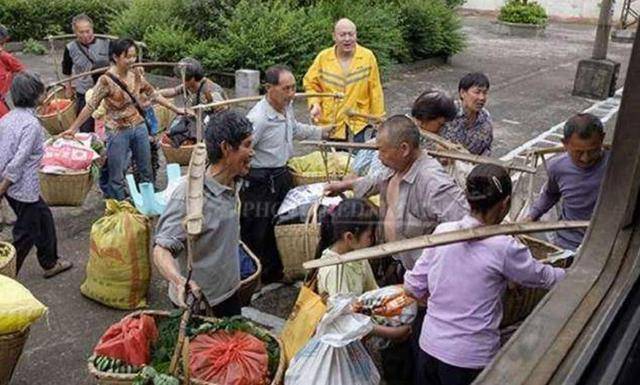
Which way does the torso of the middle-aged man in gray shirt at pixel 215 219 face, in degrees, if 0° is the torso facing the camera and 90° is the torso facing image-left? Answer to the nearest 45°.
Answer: approximately 315°

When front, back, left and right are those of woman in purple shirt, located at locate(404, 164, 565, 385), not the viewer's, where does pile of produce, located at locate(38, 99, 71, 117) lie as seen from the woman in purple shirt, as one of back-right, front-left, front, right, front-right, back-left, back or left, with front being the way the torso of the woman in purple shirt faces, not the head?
left

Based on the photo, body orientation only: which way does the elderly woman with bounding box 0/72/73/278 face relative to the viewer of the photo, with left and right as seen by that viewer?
facing away from the viewer and to the right of the viewer

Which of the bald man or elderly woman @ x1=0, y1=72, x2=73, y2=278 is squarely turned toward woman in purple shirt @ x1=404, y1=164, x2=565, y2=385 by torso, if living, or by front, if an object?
the bald man

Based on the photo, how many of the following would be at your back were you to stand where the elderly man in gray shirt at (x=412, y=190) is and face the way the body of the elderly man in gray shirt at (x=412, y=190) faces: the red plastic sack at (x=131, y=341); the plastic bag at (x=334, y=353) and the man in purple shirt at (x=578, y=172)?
1

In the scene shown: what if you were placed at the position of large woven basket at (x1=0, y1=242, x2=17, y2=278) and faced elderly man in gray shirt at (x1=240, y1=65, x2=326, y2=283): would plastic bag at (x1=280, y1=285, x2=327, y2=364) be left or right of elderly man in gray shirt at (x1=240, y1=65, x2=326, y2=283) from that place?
right

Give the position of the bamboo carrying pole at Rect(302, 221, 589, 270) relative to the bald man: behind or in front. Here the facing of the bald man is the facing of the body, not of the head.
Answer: in front

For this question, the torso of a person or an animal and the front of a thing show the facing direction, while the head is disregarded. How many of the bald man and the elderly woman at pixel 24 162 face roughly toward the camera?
1

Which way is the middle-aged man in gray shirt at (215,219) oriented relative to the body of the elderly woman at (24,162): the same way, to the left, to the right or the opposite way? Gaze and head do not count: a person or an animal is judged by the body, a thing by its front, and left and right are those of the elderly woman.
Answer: to the right

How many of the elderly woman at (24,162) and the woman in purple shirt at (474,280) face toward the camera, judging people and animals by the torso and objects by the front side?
0

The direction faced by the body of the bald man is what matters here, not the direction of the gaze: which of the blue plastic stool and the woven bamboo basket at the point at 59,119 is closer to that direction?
the blue plastic stool

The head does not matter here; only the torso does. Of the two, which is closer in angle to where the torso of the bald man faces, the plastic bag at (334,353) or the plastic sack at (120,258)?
the plastic bag
